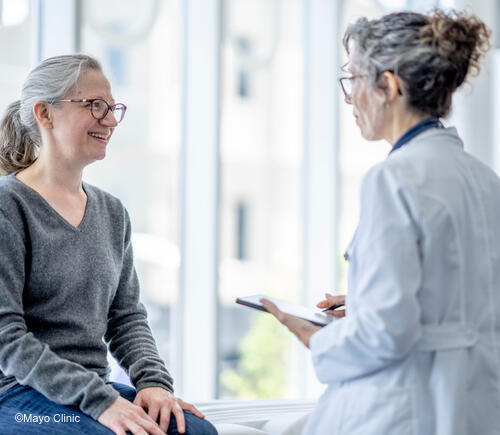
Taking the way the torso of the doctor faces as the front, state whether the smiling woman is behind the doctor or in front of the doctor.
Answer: in front

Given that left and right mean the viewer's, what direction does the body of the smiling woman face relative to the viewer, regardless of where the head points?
facing the viewer and to the right of the viewer

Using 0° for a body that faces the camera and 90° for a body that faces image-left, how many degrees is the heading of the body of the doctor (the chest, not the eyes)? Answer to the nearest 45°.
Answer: approximately 135°

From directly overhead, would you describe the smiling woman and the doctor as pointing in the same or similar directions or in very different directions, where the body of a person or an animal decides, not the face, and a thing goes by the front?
very different directions

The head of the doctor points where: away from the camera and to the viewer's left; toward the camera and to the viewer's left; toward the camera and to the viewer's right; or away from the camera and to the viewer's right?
away from the camera and to the viewer's left

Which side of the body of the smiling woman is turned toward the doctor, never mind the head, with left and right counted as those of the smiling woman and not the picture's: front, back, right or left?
front
